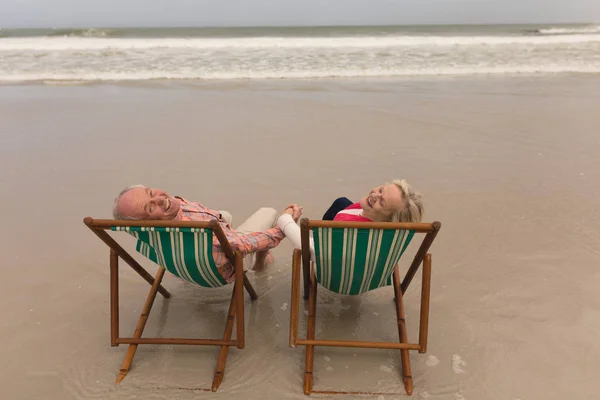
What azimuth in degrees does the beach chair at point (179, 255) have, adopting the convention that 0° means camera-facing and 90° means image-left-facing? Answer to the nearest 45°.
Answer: approximately 225°

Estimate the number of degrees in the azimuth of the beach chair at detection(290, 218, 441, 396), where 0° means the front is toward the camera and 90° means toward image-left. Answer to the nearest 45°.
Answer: approximately 180°
